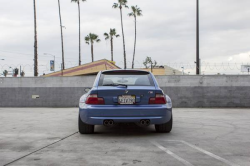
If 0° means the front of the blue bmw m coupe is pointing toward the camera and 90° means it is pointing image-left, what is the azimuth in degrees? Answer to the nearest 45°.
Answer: approximately 180°
